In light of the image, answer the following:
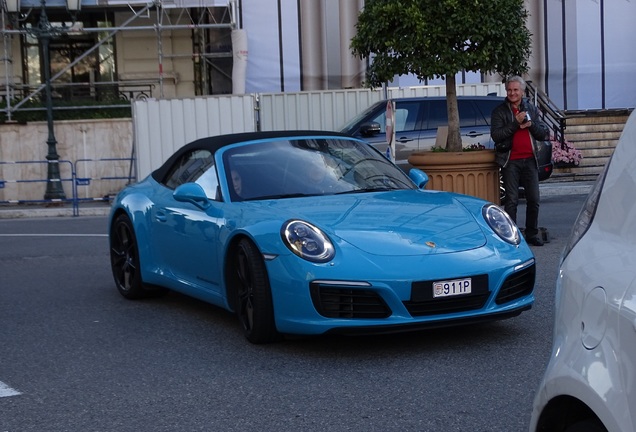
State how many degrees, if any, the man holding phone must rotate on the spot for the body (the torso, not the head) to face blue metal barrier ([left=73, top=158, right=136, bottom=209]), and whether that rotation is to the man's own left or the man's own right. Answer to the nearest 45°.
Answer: approximately 135° to the man's own right

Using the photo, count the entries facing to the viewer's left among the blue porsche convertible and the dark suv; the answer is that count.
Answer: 1

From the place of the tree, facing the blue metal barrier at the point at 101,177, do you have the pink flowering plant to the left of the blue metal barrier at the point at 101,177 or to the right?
right

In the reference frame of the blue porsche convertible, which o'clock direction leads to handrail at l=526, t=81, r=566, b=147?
The handrail is roughly at 8 o'clock from the blue porsche convertible.

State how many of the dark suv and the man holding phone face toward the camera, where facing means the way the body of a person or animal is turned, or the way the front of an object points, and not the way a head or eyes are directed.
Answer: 1

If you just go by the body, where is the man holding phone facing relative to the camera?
toward the camera

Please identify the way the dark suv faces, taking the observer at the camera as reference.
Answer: facing to the left of the viewer

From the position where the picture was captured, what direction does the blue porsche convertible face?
facing the viewer and to the right of the viewer

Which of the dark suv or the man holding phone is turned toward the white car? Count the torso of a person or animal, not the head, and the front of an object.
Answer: the man holding phone

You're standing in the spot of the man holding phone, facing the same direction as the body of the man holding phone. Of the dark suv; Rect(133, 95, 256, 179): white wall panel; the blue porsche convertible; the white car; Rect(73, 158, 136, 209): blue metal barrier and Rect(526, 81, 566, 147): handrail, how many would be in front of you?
2

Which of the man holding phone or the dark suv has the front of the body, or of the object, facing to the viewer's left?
the dark suv

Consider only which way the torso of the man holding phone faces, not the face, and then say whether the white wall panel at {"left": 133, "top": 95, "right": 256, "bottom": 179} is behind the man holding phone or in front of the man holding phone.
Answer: behind

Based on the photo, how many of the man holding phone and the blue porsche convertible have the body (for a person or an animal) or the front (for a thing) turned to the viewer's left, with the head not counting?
0

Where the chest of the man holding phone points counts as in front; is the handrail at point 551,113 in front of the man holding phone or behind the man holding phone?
behind

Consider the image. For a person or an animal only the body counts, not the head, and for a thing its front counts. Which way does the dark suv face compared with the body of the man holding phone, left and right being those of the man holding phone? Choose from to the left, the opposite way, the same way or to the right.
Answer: to the right

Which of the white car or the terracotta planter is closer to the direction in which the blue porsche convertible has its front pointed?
the white car

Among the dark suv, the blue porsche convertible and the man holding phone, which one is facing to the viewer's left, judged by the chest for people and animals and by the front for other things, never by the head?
the dark suv

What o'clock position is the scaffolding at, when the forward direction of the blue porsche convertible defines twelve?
The scaffolding is roughly at 7 o'clock from the blue porsche convertible.
